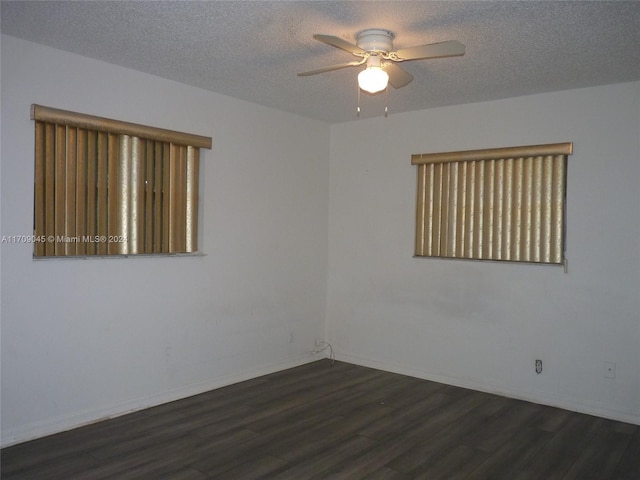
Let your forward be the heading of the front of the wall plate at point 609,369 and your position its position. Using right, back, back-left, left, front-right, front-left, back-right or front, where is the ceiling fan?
front-right

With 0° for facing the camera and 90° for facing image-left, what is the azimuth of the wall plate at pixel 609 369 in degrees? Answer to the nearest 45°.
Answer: approximately 0°

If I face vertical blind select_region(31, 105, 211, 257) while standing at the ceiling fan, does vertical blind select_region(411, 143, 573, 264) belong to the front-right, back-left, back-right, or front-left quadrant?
back-right

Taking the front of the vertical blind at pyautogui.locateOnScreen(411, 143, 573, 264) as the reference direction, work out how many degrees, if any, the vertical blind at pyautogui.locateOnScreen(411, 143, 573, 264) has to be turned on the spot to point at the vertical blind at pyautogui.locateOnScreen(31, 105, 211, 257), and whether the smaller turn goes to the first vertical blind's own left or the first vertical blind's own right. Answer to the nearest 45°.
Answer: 0° — it already faces it

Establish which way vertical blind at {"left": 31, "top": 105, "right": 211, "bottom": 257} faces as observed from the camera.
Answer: facing the viewer and to the right of the viewer

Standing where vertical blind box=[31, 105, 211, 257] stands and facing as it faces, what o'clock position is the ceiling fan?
The ceiling fan is roughly at 12 o'clock from the vertical blind.

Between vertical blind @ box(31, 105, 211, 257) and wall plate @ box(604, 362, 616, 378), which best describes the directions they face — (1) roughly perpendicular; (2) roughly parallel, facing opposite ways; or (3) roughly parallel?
roughly perpendicular

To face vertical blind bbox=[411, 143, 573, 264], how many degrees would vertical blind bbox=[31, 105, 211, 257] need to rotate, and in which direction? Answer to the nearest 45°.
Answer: approximately 45° to its left

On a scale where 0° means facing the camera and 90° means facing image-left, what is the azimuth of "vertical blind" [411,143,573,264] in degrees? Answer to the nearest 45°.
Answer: approximately 45°

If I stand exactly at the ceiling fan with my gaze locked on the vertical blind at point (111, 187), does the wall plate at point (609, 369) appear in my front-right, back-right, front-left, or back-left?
back-right

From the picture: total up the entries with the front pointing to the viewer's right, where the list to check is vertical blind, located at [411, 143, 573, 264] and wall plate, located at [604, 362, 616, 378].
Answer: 0

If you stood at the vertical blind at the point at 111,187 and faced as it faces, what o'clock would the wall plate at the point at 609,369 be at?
The wall plate is roughly at 11 o'clock from the vertical blind.
